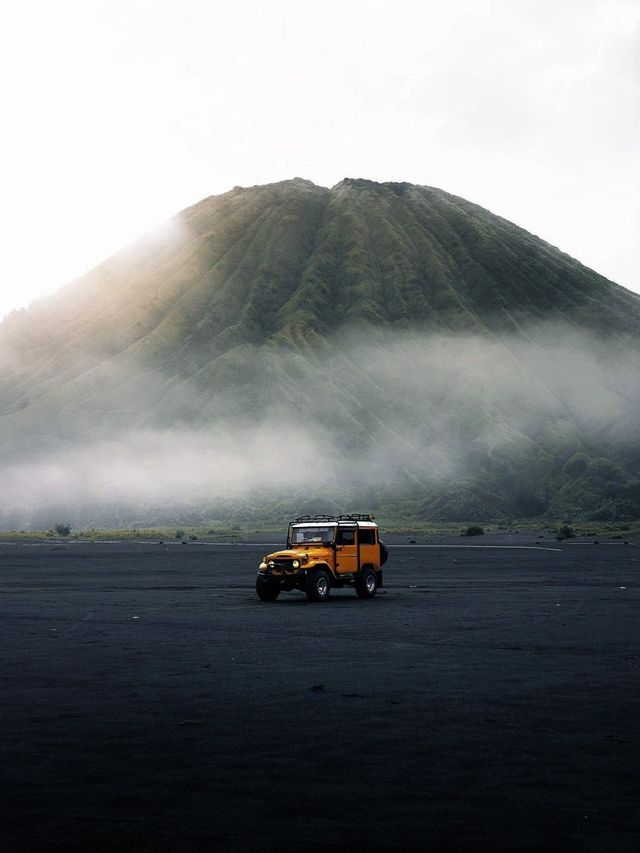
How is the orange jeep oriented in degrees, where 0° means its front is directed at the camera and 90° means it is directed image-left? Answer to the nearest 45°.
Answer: approximately 45°
